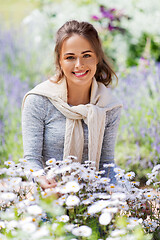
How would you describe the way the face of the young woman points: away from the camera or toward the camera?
toward the camera

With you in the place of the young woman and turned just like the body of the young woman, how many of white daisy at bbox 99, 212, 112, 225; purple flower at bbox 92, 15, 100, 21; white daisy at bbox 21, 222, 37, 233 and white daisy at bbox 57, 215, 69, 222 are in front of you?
3

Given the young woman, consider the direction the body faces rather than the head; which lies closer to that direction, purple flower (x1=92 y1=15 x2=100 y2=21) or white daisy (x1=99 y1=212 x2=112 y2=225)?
the white daisy

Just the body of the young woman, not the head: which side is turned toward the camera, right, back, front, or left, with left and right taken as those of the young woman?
front

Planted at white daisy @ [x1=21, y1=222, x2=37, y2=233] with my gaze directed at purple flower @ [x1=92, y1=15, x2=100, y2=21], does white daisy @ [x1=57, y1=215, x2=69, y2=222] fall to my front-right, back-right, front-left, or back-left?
front-right

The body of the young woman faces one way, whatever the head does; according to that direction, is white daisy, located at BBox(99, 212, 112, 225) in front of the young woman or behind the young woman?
in front

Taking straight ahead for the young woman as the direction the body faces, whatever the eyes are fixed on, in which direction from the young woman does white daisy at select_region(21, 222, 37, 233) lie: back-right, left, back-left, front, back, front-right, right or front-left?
front

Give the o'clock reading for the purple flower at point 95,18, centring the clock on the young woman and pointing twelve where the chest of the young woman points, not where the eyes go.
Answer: The purple flower is roughly at 6 o'clock from the young woman.

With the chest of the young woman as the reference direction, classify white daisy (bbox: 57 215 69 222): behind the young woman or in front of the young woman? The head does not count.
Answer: in front
